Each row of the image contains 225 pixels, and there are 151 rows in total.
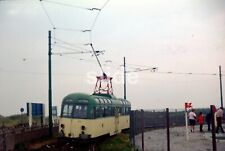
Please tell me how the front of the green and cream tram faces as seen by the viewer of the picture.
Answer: facing the viewer and to the left of the viewer
